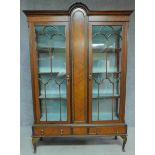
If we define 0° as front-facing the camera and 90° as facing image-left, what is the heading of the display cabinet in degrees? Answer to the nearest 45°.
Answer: approximately 0°
